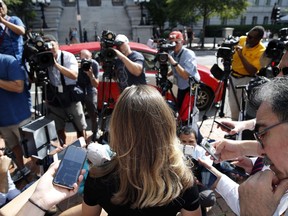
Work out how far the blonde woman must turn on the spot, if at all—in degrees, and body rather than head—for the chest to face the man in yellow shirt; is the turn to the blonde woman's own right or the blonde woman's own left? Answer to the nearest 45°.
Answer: approximately 45° to the blonde woman's own right

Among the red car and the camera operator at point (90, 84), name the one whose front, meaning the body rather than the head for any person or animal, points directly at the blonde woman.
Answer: the camera operator

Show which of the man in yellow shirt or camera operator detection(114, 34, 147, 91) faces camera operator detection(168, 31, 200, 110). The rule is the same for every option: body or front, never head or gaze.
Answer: the man in yellow shirt

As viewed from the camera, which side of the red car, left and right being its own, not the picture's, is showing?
right

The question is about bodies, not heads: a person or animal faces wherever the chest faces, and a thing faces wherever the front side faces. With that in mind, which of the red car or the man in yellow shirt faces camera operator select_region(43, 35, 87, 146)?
the man in yellow shirt

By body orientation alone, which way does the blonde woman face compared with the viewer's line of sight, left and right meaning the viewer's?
facing away from the viewer

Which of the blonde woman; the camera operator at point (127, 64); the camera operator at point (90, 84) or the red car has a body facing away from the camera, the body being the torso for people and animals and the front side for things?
the blonde woman

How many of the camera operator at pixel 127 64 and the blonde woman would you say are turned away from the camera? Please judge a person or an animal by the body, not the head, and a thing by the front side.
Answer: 1

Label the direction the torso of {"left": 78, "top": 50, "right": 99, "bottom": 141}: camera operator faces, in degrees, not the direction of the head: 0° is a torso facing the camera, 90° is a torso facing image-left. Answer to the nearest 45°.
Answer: approximately 0°

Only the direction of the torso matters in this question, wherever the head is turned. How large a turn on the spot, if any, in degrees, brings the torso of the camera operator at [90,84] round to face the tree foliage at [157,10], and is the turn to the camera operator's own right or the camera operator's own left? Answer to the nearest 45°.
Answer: approximately 180°

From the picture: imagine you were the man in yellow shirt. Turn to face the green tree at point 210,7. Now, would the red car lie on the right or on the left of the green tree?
left

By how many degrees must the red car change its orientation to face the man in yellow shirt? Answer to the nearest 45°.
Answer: approximately 45° to its right
